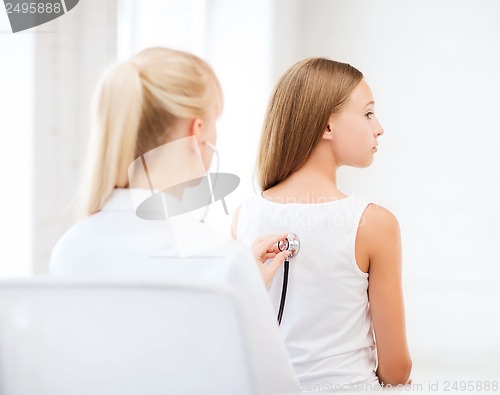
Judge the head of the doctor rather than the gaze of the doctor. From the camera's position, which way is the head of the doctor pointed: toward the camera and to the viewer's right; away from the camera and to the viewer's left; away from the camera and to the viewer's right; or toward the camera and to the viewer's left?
away from the camera and to the viewer's right

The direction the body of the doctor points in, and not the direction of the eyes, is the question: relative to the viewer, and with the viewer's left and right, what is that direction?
facing away from the viewer and to the right of the viewer

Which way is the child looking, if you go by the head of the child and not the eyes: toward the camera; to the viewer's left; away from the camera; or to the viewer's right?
to the viewer's right
